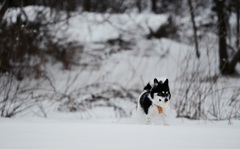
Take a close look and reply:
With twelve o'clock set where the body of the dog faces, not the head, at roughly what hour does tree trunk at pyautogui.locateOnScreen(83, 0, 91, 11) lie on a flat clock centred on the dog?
The tree trunk is roughly at 7 o'clock from the dog.

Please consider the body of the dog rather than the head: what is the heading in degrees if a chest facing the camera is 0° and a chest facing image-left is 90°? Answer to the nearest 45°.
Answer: approximately 315°

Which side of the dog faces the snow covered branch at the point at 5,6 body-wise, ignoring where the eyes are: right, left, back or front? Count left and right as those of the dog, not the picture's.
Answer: back
